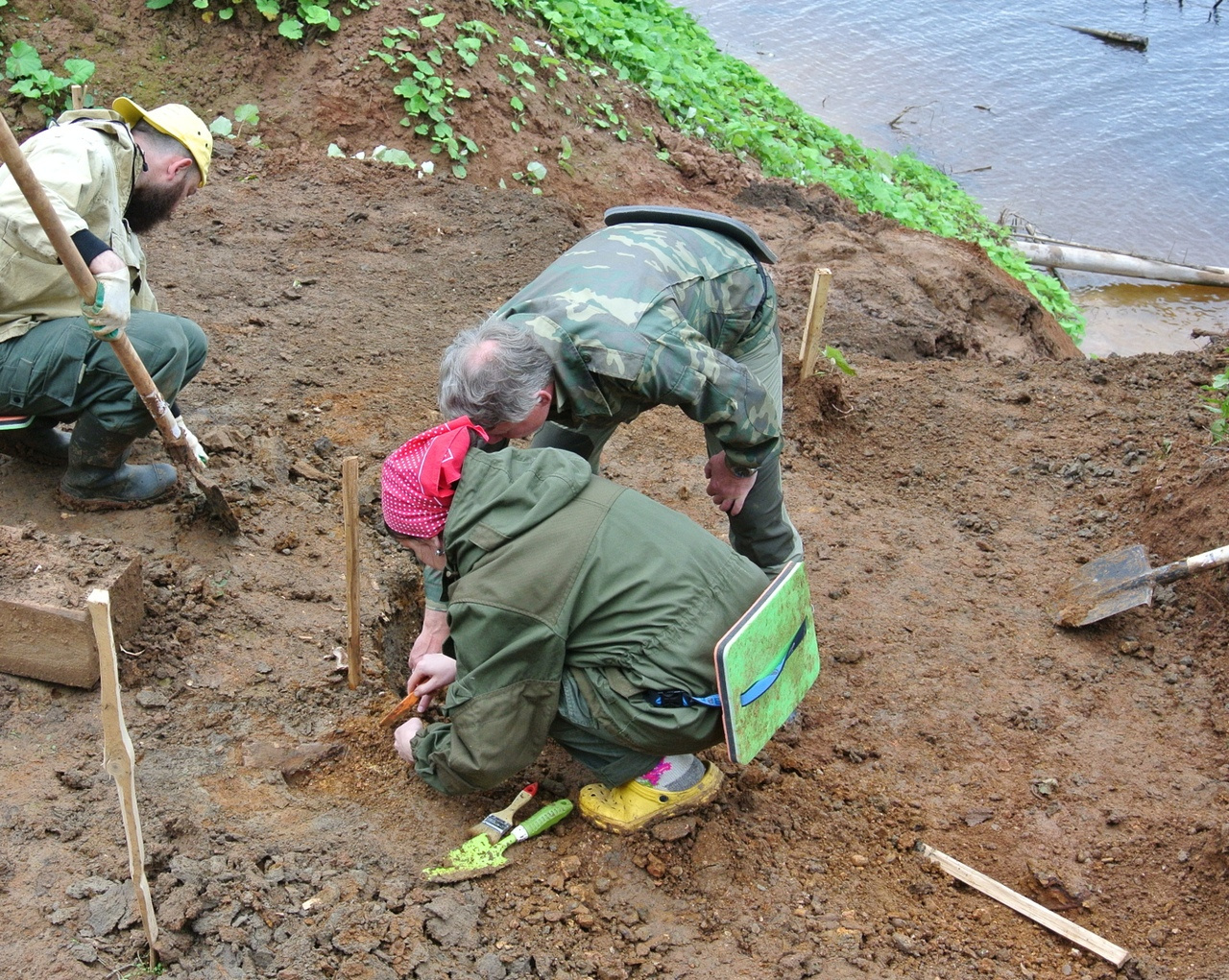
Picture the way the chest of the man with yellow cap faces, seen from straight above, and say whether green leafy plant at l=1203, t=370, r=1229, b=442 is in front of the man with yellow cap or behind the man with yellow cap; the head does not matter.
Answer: in front

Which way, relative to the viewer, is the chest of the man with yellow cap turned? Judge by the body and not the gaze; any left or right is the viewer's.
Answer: facing to the right of the viewer

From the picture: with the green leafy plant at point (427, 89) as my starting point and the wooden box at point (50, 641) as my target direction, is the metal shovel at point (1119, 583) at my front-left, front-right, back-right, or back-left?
front-left

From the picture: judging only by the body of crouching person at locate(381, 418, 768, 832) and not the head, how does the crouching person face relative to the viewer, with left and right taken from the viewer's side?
facing to the left of the viewer

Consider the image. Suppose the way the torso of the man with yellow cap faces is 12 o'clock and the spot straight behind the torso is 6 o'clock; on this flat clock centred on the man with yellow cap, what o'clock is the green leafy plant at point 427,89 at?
The green leafy plant is roughly at 10 o'clock from the man with yellow cap.

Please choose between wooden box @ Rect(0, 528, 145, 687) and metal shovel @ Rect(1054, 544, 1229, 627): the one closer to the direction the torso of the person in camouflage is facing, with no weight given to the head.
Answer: the wooden box

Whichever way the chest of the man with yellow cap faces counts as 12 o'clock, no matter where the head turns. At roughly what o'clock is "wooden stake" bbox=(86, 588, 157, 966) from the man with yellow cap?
The wooden stake is roughly at 3 o'clock from the man with yellow cap.

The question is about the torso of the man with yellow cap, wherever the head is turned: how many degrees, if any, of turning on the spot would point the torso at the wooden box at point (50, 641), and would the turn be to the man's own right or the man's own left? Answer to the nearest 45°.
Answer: approximately 90° to the man's own right

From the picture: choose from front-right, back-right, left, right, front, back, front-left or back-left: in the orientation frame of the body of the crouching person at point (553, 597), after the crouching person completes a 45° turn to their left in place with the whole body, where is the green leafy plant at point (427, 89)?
back-right

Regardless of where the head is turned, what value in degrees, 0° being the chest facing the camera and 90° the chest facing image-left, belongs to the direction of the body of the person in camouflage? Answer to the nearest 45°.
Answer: approximately 45°

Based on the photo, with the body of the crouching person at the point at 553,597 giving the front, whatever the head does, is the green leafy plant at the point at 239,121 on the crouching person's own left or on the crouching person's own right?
on the crouching person's own right

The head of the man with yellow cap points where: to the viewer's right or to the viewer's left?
to the viewer's right
